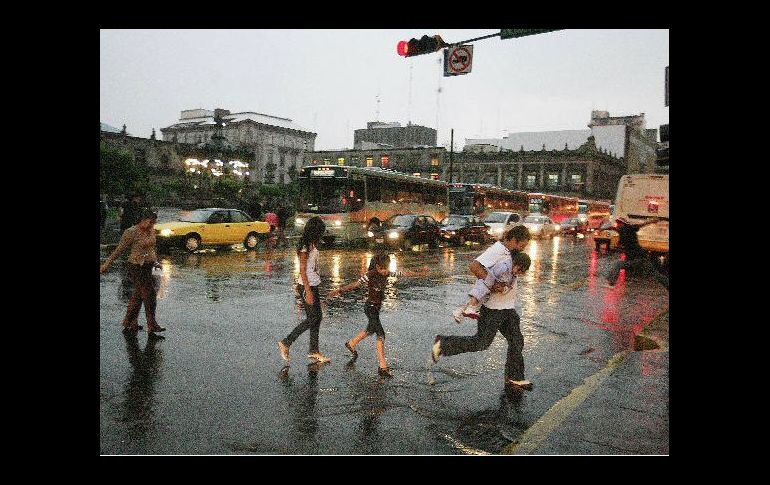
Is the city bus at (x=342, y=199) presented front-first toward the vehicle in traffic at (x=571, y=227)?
no

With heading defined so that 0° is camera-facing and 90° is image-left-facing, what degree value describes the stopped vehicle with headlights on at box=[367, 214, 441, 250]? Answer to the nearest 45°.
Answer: approximately 45°

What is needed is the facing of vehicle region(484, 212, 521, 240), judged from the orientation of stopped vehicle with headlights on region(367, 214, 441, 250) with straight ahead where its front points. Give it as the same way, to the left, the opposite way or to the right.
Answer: the same way

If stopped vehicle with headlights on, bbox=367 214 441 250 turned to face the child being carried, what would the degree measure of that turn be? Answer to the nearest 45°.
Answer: approximately 45° to its left

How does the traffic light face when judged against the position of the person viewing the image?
facing the viewer

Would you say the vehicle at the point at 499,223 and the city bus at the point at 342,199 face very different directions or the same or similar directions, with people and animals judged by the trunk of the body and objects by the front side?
same or similar directions

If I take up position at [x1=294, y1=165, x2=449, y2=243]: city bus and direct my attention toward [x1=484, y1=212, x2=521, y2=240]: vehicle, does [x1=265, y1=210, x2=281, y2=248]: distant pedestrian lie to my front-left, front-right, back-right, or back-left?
back-right

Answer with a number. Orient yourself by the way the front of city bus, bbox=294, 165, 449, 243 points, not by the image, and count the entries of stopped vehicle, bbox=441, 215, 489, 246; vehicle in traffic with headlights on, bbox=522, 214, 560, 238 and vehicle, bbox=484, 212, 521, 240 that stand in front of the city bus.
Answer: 0

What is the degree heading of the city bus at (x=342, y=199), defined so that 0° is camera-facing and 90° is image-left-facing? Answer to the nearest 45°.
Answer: approximately 45°

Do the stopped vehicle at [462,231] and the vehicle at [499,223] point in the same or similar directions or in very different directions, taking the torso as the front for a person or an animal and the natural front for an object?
same or similar directions

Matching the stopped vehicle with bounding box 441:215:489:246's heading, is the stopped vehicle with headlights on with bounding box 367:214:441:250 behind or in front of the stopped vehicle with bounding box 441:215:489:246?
in front

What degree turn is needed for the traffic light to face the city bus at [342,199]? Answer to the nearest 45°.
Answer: approximately 180°

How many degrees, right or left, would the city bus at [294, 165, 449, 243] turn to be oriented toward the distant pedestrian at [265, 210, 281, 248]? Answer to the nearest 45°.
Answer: approximately 45° to its right

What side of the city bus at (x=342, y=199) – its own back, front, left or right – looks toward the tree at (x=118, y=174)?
right

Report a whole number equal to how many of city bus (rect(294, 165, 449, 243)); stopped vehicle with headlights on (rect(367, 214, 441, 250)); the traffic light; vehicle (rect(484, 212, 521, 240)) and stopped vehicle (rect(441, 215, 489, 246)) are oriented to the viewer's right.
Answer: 0
